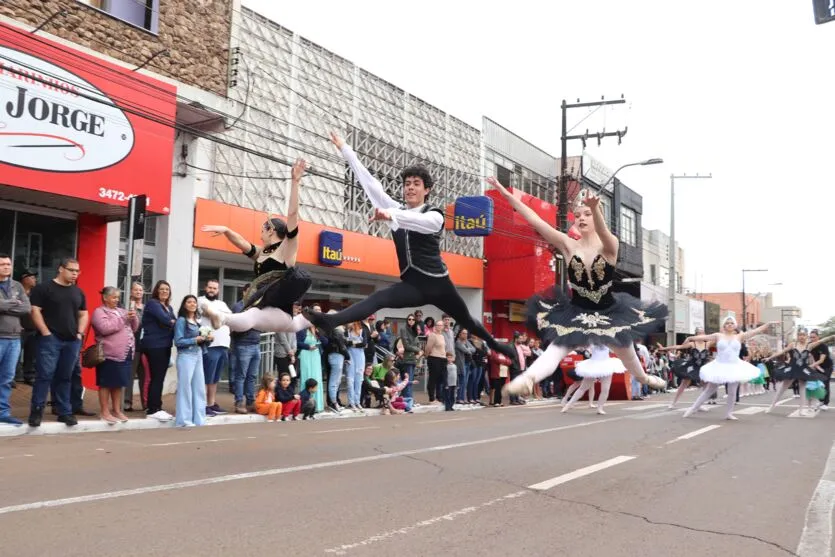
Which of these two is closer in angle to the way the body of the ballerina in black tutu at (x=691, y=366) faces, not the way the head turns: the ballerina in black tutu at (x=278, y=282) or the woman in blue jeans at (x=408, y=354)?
the ballerina in black tutu

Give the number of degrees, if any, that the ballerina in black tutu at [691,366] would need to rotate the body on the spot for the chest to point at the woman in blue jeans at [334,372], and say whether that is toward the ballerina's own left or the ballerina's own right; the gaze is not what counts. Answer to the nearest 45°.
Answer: approximately 45° to the ballerina's own right

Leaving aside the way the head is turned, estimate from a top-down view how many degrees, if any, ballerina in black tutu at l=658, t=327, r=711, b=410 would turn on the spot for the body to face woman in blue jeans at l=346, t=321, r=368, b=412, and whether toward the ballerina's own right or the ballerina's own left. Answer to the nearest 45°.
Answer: approximately 45° to the ballerina's own right

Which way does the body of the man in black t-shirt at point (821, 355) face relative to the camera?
to the viewer's left

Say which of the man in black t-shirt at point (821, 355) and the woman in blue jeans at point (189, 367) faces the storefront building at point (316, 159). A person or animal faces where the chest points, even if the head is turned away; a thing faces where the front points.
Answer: the man in black t-shirt

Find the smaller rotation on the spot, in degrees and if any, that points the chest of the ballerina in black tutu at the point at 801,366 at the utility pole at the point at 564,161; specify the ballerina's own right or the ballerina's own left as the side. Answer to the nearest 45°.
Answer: approximately 135° to the ballerina's own right

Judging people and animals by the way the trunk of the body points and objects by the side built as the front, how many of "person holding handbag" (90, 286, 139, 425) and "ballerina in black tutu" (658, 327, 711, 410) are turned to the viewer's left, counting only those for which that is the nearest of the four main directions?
0

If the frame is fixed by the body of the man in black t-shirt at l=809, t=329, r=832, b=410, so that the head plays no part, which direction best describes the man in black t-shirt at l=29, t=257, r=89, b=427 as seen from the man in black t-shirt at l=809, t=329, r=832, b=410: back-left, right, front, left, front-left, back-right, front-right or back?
front-left

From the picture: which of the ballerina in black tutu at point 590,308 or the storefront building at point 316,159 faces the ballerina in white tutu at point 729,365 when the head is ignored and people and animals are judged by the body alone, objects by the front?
the storefront building

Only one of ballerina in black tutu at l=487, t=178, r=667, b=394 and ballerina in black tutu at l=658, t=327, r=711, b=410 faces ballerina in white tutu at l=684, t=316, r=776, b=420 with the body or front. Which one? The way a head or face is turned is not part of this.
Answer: ballerina in black tutu at l=658, t=327, r=711, b=410

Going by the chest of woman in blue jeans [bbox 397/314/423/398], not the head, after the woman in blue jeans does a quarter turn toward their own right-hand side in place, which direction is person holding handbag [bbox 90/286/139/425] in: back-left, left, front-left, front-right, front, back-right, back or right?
front

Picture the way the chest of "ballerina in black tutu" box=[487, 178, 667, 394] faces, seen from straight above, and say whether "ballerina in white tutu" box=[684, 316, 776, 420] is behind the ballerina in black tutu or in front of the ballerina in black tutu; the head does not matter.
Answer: behind
